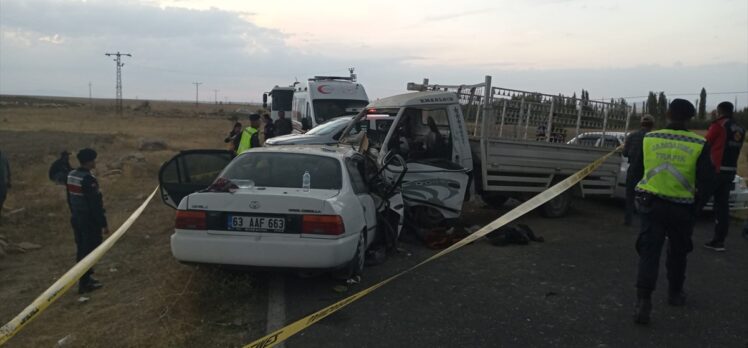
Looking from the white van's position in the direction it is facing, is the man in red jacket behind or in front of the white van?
in front

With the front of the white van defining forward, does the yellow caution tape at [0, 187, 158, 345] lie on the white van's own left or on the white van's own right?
on the white van's own right

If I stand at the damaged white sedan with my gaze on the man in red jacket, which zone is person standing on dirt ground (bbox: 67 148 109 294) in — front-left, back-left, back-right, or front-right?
back-left

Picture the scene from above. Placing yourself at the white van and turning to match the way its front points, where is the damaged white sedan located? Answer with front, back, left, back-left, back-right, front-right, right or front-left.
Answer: front-right

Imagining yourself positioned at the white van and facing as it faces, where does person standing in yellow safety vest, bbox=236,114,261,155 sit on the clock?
The person standing in yellow safety vest is roughly at 2 o'clock from the white van.
